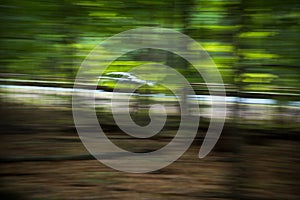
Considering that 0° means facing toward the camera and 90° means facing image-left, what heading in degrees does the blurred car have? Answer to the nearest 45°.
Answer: approximately 270°
